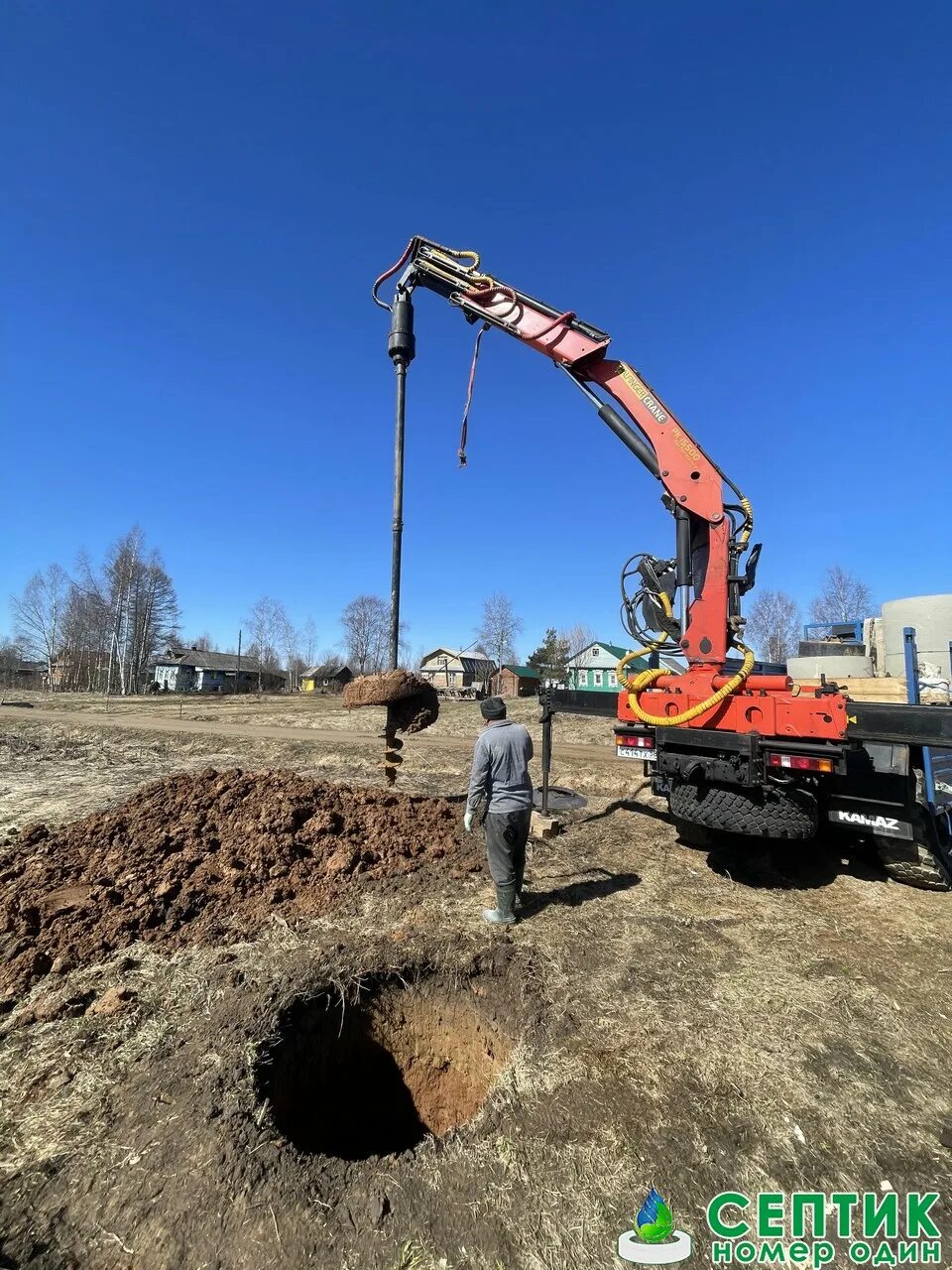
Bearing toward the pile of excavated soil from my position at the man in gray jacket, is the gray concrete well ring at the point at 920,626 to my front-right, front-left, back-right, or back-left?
back-right

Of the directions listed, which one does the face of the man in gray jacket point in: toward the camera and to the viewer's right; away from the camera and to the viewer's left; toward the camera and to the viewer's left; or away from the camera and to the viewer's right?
away from the camera and to the viewer's left

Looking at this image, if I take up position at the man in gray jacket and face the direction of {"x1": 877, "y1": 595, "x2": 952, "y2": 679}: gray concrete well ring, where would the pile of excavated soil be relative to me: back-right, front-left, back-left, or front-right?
back-left

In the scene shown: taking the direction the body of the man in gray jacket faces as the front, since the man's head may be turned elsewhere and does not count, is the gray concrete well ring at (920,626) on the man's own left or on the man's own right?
on the man's own right

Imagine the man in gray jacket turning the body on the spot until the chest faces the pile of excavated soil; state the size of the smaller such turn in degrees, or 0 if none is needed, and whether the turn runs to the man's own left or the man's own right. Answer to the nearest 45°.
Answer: approximately 45° to the man's own left

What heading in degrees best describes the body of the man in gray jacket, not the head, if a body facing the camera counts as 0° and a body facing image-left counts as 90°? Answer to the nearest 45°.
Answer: approximately 135°
